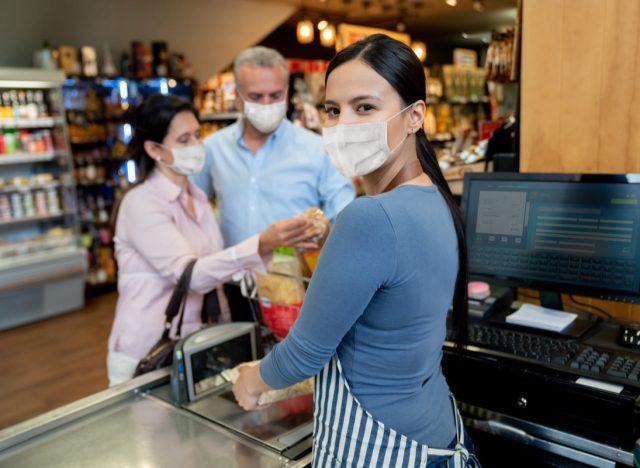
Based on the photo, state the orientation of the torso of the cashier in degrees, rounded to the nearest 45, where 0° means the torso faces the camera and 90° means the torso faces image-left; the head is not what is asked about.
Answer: approximately 90°

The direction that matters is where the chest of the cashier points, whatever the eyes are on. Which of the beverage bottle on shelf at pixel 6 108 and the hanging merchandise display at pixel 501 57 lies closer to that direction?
the beverage bottle on shelf

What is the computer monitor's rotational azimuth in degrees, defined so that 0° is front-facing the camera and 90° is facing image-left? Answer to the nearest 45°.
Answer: approximately 45°

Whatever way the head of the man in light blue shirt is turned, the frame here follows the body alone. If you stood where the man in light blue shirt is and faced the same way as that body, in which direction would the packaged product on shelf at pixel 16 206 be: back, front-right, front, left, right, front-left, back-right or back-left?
back-right

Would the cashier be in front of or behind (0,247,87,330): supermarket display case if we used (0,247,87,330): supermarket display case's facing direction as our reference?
in front

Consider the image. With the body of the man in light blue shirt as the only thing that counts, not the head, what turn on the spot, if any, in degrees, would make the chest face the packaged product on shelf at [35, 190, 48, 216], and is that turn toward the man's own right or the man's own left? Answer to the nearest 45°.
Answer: approximately 135° to the man's own right

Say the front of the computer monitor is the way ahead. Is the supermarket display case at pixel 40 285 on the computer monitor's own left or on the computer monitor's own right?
on the computer monitor's own right

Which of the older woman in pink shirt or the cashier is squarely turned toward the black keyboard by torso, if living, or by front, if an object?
the older woman in pink shirt
